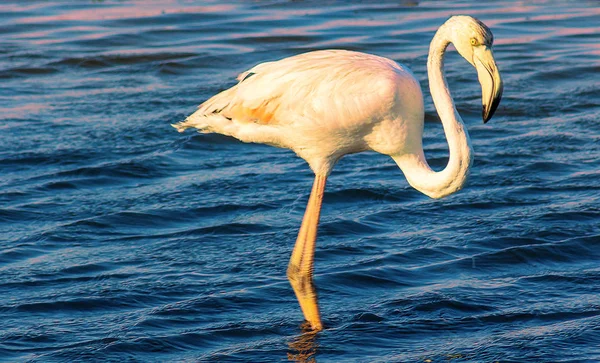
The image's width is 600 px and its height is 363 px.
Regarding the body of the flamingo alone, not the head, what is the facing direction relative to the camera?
to the viewer's right
